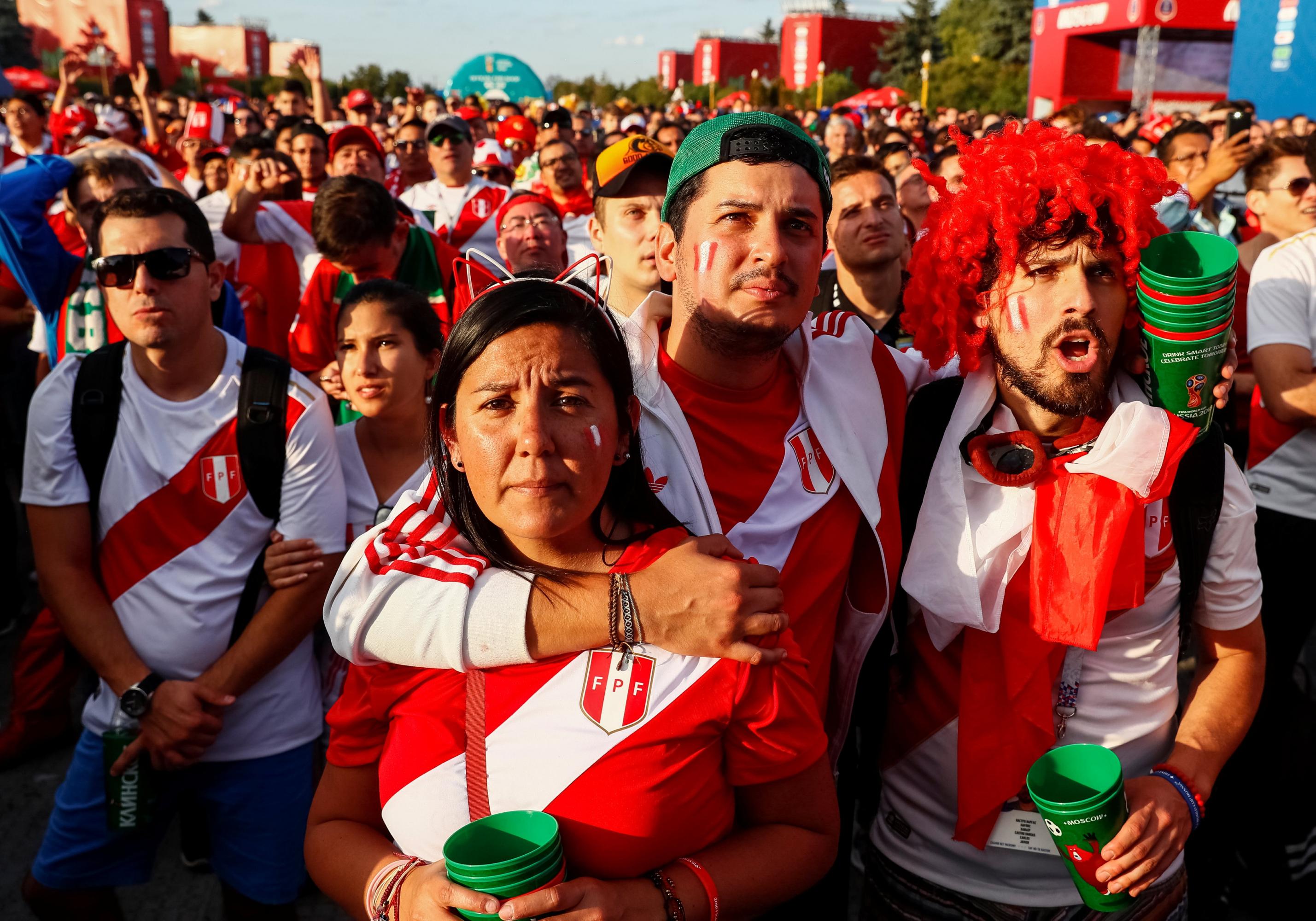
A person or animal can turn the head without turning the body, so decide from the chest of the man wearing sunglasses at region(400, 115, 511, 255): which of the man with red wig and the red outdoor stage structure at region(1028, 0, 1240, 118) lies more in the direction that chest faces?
the man with red wig

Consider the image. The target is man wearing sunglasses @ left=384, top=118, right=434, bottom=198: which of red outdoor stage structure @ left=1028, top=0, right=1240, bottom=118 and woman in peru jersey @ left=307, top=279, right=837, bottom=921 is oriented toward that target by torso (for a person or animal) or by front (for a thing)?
the red outdoor stage structure

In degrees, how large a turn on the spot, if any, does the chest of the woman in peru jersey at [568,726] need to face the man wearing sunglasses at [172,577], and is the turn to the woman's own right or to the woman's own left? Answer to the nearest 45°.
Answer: approximately 135° to the woman's own right

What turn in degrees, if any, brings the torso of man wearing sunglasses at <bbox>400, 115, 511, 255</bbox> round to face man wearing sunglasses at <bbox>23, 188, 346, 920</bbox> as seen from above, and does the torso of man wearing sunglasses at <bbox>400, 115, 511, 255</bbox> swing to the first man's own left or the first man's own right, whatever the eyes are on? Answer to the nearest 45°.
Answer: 0° — they already face them

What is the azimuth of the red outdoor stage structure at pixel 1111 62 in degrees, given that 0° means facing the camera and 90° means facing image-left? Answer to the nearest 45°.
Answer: approximately 0°

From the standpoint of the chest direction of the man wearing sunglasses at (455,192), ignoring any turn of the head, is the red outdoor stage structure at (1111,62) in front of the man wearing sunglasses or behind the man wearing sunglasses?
behind

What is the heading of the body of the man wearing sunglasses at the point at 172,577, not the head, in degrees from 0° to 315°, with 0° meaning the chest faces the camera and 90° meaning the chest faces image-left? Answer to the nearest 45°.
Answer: approximately 0°

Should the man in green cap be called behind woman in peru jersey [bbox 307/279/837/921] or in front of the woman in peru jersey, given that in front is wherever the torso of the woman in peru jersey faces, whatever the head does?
behind

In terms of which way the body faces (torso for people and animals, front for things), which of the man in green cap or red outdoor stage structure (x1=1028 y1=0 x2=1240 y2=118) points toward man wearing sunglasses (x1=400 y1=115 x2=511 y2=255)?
the red outdoor stage structure

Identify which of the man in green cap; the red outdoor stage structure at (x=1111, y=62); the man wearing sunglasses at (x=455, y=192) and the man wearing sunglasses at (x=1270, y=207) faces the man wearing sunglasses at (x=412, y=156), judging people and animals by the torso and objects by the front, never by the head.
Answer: the red outdoor stage structure

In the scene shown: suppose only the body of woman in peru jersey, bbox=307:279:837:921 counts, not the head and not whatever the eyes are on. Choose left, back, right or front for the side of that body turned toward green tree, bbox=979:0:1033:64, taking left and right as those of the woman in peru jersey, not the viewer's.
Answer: back
